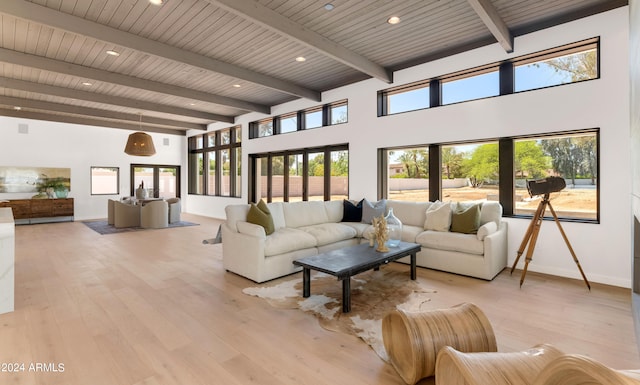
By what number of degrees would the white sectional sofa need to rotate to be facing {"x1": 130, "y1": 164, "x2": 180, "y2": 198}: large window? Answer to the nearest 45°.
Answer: approximately 135° to its right

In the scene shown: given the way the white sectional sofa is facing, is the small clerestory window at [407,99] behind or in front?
behind

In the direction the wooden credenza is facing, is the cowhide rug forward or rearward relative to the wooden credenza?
forward

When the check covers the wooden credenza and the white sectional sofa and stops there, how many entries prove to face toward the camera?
2

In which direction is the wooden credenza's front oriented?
toward the camera

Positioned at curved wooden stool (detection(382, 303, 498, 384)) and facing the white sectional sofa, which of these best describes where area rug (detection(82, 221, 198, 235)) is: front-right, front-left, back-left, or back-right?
front-left

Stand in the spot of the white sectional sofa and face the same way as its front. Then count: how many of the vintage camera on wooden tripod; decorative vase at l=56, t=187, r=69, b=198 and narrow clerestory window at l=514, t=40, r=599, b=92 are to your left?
2

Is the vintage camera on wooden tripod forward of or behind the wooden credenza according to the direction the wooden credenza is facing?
forward

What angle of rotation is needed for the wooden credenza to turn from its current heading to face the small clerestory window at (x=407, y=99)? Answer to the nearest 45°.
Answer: approximately 45° to its left

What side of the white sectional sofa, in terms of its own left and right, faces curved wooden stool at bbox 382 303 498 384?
front

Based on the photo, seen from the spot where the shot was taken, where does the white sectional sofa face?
facing the viewer

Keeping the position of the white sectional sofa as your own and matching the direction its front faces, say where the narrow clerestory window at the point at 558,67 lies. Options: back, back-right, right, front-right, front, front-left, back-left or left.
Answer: left

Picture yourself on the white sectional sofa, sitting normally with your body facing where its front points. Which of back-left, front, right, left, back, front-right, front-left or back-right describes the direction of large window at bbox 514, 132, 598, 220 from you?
left

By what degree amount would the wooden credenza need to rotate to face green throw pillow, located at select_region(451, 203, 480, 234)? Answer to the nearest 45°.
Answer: approximately 45° to its left
